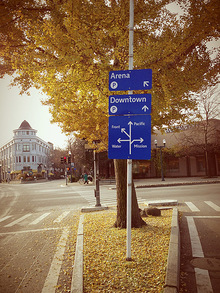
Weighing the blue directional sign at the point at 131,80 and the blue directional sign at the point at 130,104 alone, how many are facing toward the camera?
2
